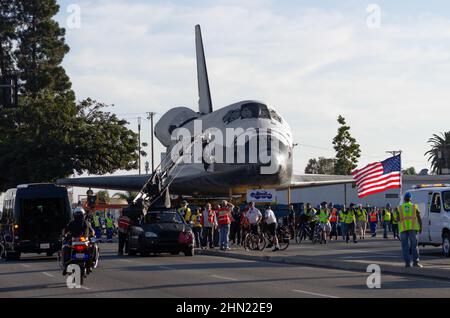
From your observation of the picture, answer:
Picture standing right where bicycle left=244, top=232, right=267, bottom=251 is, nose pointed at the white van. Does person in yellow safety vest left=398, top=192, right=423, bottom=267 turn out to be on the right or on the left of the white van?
right

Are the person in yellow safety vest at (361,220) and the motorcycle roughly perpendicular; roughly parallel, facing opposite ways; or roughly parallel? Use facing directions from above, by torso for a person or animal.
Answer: roughly parallel, facing opposite ways

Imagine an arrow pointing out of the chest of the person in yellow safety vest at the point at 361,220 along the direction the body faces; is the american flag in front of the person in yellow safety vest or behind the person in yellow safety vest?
in front
